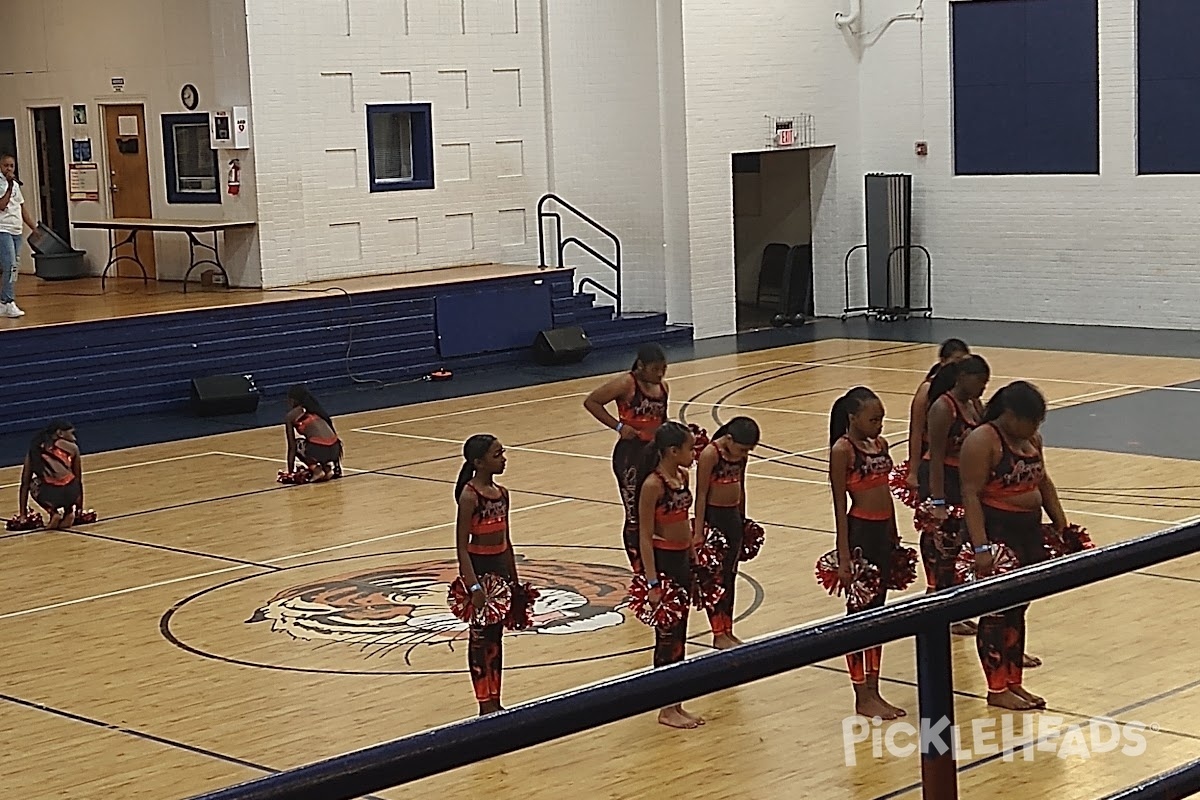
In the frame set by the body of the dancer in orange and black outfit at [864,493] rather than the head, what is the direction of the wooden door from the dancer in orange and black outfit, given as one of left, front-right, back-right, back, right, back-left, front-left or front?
back

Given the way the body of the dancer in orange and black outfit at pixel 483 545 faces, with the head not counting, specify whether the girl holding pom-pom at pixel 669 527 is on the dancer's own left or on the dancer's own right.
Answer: on the dancer's own left
